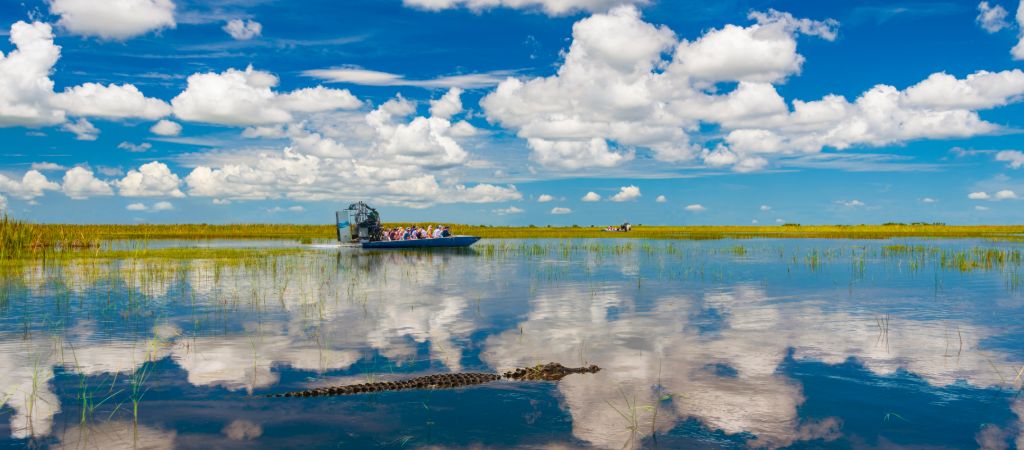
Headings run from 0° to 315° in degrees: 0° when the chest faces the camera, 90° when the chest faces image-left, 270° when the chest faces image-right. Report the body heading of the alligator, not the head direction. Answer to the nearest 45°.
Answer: approximately 270°
